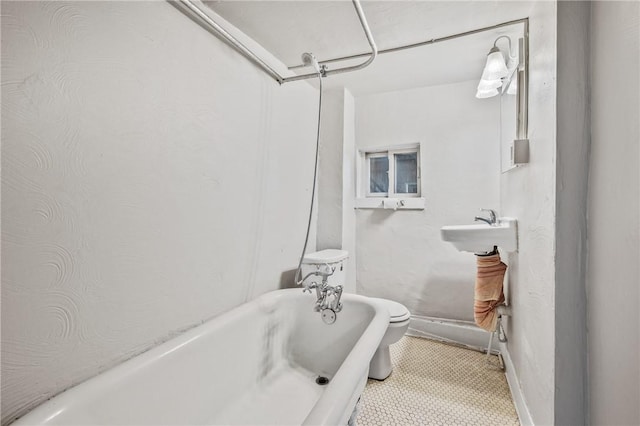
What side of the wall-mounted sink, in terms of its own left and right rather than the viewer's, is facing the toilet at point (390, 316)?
front

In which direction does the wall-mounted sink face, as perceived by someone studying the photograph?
facing to the left of the viewer

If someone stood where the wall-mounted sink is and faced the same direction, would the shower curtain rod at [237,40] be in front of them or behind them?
in front
